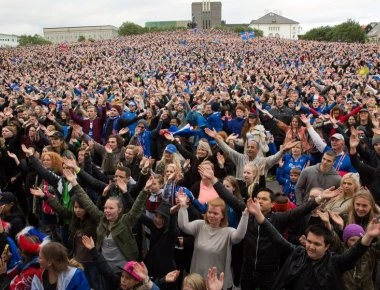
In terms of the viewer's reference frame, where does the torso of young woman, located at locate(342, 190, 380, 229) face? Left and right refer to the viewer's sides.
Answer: facing the viewer and to the left of the viewer

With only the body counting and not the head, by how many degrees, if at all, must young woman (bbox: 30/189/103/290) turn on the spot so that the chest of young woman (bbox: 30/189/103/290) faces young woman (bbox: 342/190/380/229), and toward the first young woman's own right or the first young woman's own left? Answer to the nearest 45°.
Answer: approximately 90° to the first young woman's own left

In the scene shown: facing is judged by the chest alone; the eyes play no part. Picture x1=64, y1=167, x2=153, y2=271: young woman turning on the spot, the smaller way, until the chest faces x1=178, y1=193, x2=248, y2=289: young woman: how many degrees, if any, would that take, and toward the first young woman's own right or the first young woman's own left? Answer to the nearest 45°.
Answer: approximately 90° to the first young woman's own left

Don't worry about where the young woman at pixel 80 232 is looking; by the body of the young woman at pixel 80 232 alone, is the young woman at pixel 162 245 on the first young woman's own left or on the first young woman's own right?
on the first young woman's own left

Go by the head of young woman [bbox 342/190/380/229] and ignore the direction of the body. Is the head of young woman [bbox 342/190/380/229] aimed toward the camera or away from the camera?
toward the camera

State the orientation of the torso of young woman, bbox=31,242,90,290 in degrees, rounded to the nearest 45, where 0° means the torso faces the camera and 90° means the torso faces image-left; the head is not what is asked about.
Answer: approximately 45°

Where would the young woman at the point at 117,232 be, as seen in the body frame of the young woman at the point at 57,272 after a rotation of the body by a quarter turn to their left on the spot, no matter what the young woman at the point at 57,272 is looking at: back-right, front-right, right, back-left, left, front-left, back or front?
left

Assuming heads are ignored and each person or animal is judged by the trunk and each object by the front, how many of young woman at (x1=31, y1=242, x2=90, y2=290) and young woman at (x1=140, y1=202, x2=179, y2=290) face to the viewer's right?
0

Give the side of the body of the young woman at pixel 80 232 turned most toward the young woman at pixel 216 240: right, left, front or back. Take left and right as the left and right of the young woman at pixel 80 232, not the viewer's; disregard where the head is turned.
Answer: left

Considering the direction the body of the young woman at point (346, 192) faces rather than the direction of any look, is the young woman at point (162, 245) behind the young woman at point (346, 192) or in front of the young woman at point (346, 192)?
in front
